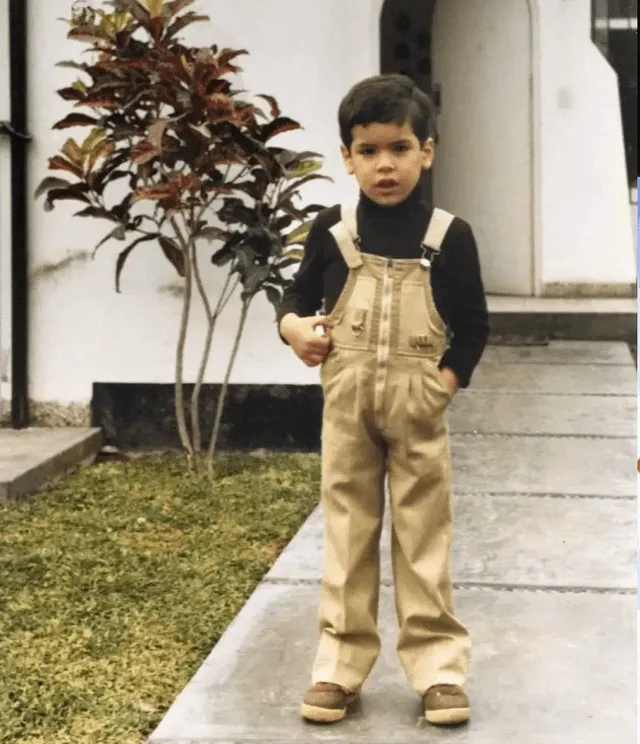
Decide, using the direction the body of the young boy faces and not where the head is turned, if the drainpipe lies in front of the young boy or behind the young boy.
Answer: behind

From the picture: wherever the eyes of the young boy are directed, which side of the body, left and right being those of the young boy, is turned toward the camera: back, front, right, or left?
front

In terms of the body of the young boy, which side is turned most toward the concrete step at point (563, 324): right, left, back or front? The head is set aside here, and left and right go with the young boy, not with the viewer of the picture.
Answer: back

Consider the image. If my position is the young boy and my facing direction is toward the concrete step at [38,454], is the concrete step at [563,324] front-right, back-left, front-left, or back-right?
front-right

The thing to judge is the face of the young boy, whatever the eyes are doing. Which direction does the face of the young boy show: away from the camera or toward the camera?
toward the camera
